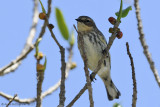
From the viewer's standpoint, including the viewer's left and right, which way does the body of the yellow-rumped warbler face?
facing the viewer and to the left of the viewer

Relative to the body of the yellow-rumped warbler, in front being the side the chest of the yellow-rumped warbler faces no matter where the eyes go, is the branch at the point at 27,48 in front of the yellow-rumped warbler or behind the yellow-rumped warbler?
in front

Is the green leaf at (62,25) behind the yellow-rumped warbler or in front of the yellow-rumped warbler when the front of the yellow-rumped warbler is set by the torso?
in front
